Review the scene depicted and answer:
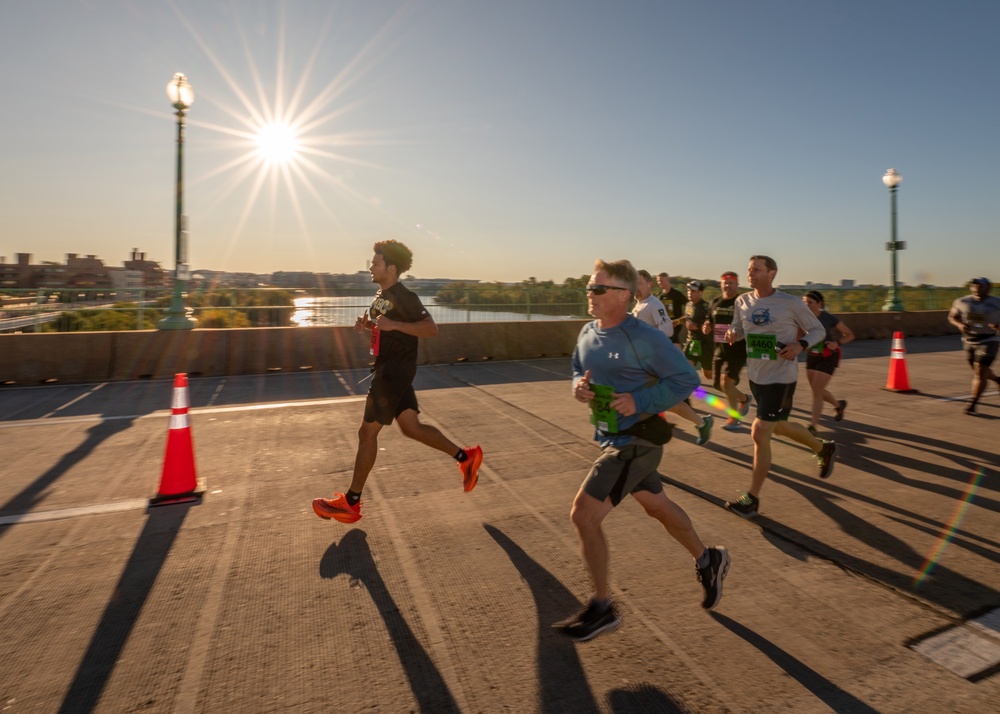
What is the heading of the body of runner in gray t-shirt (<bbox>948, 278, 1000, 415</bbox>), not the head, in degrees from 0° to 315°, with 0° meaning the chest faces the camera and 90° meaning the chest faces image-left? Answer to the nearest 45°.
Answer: approximately 45°

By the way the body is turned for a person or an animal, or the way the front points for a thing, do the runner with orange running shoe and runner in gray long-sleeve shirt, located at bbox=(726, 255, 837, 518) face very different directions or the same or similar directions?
same or similar directions

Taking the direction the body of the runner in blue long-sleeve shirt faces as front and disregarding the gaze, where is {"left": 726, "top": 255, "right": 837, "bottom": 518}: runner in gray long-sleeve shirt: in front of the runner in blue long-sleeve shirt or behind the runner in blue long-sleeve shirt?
behind

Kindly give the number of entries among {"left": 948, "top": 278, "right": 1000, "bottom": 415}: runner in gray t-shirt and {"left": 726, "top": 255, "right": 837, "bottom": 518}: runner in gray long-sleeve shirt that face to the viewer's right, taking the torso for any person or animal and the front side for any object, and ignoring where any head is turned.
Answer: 0

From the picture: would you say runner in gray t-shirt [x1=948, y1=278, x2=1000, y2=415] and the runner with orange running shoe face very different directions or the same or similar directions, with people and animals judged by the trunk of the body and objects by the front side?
same or similar directions

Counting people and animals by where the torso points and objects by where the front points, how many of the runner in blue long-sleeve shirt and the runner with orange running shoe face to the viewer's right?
0

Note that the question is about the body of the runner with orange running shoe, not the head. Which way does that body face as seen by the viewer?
to the viewer's left

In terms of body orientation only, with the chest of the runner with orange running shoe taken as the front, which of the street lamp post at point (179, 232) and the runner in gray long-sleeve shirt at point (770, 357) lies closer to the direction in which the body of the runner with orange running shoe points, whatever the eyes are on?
the street lamp post

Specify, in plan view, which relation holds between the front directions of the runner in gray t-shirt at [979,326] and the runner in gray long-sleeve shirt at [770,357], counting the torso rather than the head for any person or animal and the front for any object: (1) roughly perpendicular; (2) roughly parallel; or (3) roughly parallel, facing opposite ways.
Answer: roughly parallel

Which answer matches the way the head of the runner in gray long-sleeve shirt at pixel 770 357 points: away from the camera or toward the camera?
toward the camera

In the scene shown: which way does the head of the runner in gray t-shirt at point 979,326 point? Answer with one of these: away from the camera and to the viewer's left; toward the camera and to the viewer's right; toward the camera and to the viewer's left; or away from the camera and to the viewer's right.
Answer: toward the camera and to the viewer's left

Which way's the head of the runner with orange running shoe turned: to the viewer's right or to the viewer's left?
to the viewer's left

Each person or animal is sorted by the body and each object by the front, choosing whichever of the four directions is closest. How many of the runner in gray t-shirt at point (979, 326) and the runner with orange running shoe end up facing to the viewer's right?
0

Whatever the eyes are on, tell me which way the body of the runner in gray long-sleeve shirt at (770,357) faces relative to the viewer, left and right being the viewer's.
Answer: facing the viewer and to the left of the viewer

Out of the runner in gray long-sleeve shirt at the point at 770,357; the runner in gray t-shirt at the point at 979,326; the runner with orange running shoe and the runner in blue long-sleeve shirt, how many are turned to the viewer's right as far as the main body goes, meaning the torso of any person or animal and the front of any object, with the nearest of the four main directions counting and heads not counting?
0
